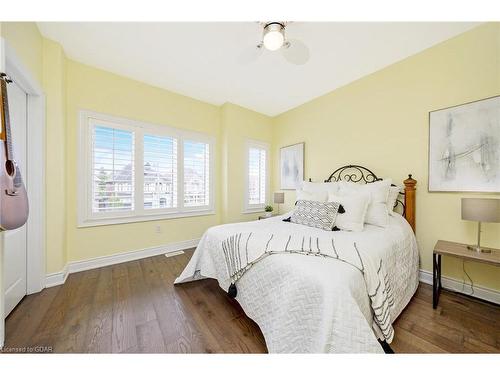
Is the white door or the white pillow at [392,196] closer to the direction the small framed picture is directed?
the white door

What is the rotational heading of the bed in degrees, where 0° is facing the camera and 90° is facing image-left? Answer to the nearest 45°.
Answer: approximately 45°

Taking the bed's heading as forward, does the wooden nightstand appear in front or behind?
behind

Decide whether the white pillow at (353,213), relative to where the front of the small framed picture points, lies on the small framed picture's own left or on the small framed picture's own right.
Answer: on the small framed picture's own left

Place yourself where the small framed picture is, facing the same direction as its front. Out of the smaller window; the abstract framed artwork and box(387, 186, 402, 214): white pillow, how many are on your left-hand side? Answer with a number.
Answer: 2

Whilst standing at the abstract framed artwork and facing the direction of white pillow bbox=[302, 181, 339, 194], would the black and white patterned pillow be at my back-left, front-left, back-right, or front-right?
front-left

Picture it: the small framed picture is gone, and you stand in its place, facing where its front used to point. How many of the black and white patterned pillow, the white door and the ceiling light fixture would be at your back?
0

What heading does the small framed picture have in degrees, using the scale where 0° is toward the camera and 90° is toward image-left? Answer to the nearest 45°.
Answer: approximately 45°

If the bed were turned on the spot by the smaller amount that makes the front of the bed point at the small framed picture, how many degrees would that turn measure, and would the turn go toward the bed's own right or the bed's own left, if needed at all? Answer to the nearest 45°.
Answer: approximately 135° to the bed's own right

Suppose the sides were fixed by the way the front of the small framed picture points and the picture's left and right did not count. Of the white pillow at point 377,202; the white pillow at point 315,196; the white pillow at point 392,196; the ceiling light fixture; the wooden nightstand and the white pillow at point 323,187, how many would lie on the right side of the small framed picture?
0

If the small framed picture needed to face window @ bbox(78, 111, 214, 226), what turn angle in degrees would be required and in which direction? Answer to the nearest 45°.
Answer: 0° — it already faces it

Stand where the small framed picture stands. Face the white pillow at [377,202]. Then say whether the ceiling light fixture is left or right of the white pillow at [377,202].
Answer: right

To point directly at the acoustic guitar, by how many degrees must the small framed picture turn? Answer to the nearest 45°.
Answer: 0° — it already faces it

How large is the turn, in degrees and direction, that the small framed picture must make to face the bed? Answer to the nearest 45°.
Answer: approximately 45° to its left

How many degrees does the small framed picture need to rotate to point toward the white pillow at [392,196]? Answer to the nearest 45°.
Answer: approximately 90° to its left

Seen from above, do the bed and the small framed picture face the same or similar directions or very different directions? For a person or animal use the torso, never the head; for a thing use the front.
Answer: same or similar directions

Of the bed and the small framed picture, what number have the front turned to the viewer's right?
0

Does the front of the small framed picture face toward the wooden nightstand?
no

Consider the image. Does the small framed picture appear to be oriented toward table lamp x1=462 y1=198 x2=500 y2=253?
no
